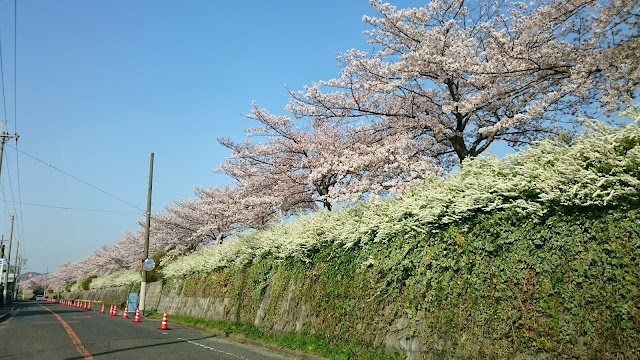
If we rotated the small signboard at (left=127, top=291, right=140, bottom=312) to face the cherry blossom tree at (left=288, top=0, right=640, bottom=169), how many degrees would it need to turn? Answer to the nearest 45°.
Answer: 0° — it already faces it

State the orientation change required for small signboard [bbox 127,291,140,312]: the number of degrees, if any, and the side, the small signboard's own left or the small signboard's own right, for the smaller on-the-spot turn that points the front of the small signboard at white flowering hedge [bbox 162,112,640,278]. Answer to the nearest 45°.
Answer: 0° — it already faces it
